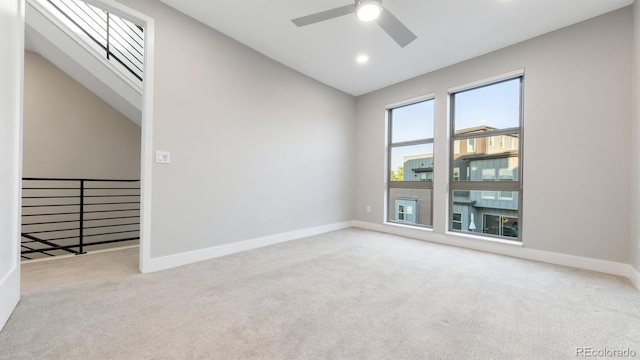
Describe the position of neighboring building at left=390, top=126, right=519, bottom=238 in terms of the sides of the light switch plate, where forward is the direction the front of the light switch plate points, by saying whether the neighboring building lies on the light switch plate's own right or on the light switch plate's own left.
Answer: on the light switch plate's own left

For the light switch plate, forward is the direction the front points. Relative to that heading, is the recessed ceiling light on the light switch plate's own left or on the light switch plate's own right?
on the light switch plate's own left

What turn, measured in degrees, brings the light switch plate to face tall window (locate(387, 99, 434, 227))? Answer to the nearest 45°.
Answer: approximately 90° to its left
